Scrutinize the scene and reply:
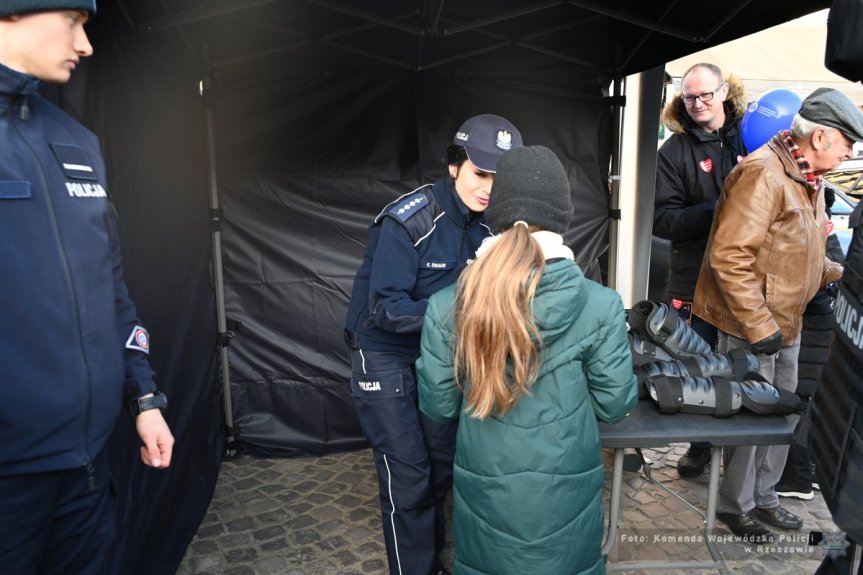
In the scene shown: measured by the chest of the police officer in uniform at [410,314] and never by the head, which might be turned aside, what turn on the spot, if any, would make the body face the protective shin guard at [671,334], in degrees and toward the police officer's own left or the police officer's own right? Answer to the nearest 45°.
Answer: approximately 45° to the police officer's own left

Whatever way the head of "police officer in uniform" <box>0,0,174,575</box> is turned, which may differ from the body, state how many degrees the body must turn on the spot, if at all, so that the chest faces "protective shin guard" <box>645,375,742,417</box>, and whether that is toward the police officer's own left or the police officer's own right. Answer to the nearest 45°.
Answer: approximately 45° to the police officer's own left

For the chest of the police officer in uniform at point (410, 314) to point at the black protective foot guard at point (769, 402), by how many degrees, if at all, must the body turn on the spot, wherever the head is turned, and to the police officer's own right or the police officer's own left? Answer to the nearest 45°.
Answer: approximately 45° to the police officer's own left

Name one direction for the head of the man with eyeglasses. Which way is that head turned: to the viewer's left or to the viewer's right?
to the viewer's left

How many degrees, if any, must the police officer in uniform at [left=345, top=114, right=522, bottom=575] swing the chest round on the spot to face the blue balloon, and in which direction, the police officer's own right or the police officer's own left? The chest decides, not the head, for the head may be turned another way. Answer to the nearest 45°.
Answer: approximately 90° to the police officer's own left

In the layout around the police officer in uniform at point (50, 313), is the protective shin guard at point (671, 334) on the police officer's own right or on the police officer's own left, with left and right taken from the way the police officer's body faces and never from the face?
on the police officer's own left

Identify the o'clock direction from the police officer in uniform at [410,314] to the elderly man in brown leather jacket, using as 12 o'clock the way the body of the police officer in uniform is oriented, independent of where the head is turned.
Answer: The elderly man in brown leather jacket is roughly at 10 o'clock from the police officer in uniform.

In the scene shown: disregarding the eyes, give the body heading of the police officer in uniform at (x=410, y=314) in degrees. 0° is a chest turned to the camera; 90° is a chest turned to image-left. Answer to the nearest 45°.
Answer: approximately 315°

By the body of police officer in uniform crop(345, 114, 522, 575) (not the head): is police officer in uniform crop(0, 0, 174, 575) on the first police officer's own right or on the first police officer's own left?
on the first police officer's own right

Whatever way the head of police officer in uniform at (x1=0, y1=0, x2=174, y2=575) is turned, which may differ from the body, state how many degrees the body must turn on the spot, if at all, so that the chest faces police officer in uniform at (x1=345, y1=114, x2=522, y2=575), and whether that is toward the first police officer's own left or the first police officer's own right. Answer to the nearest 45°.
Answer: approximately 90° to the first police officer's own left

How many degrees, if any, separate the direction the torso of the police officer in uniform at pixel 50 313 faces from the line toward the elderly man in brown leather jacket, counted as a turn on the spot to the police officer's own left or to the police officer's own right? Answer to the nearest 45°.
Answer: approximately 45° to the police officer's own left

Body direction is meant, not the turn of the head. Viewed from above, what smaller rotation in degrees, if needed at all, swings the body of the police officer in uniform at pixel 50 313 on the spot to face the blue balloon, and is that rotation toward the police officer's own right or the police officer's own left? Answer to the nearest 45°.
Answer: approximately 45° to the police officer's own left

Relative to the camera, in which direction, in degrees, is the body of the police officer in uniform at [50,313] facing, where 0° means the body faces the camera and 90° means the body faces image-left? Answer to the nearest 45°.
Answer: approximately 315°

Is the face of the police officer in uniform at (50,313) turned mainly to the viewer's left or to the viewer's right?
to the viewer's right
